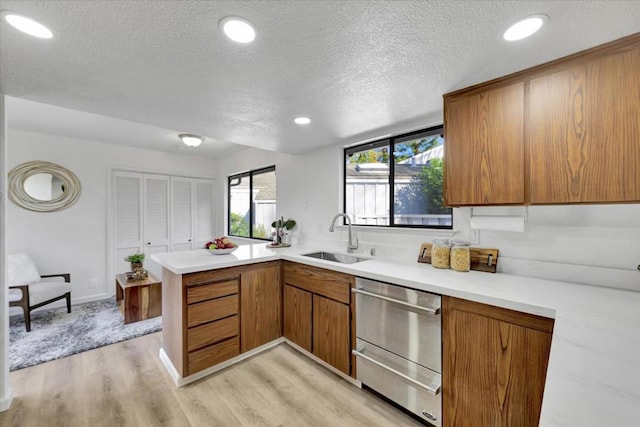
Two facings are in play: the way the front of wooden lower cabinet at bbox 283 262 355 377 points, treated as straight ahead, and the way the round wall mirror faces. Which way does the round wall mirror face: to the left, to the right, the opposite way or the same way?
to the left

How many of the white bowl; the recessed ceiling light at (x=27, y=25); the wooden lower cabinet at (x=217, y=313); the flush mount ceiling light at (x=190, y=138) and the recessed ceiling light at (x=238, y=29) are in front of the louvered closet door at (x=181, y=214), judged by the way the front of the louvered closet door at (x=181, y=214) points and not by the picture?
5

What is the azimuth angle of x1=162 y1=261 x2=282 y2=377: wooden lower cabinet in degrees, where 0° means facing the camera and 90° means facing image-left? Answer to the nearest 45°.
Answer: approximately 315°

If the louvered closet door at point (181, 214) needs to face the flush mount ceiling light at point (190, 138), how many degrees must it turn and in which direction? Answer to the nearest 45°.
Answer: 0° — it already faces it

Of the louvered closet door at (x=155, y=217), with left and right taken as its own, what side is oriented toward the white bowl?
front

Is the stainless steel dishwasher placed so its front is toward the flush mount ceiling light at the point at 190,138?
no

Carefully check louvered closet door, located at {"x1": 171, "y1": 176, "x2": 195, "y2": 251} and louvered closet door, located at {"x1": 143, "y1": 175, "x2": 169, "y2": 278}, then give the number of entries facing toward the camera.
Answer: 2

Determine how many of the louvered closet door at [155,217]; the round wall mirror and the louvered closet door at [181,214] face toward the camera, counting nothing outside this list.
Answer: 3

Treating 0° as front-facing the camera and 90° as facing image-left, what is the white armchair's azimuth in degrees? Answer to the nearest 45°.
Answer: approximately 315°

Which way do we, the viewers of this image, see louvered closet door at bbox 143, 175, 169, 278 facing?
facing the viewer

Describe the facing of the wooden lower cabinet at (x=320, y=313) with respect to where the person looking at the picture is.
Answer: facing the viewer and to the left of the viewer

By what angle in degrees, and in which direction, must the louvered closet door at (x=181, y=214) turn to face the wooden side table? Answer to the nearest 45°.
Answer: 0° — it already faces it

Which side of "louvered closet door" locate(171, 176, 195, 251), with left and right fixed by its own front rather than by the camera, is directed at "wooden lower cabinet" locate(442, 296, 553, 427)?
front

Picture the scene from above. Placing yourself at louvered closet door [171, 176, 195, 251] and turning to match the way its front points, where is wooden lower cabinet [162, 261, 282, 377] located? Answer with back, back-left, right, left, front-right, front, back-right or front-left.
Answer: front

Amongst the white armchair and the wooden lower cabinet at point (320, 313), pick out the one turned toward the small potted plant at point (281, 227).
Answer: the white armchair

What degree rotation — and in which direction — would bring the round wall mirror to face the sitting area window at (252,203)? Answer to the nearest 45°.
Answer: approximately 45° to its left

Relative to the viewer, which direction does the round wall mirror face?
toward the camera
